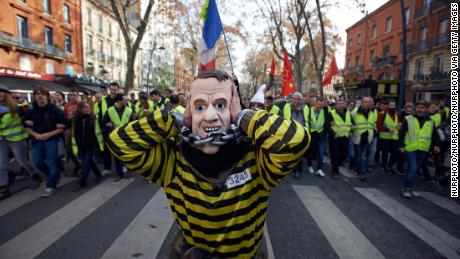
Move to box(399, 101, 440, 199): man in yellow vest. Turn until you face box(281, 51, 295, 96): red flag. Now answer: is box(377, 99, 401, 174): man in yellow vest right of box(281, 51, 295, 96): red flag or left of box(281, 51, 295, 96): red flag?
right

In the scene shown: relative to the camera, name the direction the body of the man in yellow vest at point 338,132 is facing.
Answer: toward the camera

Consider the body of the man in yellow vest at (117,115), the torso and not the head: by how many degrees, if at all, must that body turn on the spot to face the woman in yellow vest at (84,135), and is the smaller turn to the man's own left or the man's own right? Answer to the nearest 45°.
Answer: approximately 45° to the man's own right

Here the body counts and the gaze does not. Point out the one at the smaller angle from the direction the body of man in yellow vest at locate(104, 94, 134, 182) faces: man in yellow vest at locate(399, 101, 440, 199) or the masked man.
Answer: the masked man

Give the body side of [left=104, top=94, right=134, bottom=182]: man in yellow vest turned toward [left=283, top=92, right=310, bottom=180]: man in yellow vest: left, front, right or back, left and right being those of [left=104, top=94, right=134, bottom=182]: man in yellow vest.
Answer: left

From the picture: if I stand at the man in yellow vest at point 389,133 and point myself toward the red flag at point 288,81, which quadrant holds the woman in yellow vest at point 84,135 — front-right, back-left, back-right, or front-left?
front-left

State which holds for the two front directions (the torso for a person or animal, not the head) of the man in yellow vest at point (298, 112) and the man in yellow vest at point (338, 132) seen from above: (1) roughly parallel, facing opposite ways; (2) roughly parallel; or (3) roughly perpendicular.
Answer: roughly parallel

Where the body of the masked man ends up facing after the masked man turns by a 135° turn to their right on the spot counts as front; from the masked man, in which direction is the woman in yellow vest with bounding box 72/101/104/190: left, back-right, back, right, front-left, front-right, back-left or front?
front

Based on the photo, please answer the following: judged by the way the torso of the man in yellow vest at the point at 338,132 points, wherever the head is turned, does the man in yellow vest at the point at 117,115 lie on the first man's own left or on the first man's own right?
on the first man's own right

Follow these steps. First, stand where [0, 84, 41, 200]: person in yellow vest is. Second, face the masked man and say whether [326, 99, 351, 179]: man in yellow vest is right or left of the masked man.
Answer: left

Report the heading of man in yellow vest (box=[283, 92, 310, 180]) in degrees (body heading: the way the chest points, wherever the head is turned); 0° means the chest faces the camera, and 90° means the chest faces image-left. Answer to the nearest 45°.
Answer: approximately 0°

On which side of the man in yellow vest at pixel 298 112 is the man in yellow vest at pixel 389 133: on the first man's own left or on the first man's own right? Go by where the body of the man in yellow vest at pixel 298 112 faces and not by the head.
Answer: on the first man's own left

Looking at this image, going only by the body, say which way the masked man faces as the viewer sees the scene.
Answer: toward the camera

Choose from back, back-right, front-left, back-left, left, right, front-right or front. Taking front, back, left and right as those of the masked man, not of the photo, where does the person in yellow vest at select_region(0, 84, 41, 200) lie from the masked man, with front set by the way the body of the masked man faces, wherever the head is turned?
back-right

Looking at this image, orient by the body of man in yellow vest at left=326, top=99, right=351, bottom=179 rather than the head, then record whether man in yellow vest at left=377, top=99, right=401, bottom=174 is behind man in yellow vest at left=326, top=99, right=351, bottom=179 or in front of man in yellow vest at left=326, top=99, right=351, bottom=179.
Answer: behind

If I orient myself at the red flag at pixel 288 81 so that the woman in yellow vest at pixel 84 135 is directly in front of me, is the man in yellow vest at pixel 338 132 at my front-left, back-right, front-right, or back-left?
front-left

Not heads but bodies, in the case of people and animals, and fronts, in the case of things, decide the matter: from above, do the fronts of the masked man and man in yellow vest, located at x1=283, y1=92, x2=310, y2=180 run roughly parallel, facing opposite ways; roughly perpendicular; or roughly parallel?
roughly parallel
